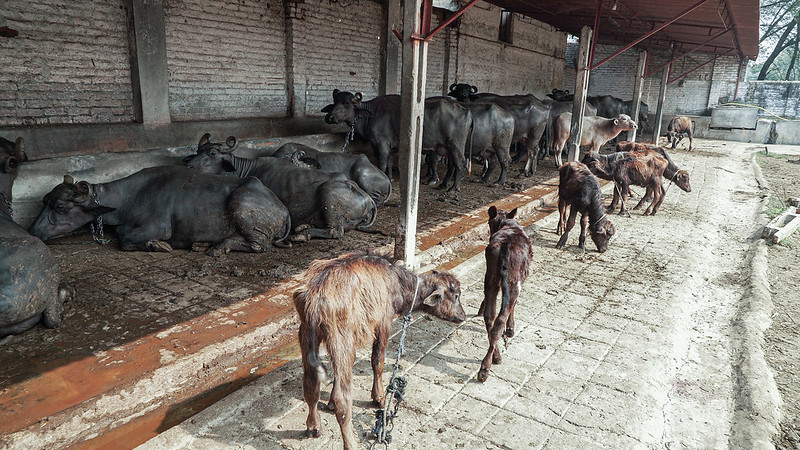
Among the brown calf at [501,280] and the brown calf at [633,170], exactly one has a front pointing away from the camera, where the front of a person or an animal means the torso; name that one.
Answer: the brown calf at [501,280]

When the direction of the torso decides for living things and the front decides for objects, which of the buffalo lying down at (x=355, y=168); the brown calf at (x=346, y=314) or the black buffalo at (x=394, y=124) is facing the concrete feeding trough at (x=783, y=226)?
the brown calf

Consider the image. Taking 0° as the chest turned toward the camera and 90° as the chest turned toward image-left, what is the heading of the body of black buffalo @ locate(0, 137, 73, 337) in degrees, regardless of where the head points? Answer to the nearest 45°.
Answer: approximately 135°

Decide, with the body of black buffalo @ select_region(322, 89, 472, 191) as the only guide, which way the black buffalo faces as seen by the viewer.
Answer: to the viewer's left

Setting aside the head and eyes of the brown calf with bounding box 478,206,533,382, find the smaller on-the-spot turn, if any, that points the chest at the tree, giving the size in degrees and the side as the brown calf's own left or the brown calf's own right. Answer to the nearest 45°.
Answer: approximately 45° to the brown calf's own right

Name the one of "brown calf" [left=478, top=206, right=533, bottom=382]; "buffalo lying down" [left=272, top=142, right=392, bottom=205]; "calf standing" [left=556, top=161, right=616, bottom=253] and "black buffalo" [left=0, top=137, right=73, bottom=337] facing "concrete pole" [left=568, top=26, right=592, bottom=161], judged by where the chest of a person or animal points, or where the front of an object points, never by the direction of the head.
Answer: the brown calf

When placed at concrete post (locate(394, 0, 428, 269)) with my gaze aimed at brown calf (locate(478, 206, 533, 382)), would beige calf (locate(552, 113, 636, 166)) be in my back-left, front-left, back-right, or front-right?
back-left

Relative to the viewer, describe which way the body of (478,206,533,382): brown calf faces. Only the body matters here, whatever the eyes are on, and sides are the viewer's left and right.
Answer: facing away from the viewer

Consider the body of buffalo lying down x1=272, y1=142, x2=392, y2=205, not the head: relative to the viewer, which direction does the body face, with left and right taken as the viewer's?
facing away from the viewer and to the left of the viewer

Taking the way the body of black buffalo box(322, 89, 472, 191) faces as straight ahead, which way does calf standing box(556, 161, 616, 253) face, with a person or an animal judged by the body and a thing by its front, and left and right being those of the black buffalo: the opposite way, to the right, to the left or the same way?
to the left

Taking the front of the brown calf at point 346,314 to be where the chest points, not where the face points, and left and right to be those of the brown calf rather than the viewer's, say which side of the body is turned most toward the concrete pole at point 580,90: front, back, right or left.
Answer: front

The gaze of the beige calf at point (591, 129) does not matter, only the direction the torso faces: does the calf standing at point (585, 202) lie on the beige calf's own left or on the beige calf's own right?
on the beige calf's own right

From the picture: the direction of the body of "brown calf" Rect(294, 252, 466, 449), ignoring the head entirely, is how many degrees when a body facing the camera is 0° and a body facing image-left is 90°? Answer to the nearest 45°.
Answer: approximately 225°

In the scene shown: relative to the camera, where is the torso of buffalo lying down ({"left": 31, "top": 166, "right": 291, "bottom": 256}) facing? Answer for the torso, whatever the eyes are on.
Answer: to the viewer's left

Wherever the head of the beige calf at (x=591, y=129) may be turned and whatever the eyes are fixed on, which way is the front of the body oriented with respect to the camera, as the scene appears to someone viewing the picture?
to the viewer's right

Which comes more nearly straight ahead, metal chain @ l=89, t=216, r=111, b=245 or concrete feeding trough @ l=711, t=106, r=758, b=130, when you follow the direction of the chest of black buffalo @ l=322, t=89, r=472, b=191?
the metal chain

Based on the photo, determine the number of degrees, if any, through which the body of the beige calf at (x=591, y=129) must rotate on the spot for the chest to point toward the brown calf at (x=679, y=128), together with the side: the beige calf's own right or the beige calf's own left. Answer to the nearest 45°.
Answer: approximately 90° to the beige calf's own left

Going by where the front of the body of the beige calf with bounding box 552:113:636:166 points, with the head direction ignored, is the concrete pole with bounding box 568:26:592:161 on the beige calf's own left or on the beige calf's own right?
on the beige calf's own right

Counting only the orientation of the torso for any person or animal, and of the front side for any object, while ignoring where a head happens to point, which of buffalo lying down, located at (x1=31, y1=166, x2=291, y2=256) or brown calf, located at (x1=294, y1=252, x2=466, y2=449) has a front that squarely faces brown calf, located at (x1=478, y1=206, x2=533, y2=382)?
brown calf, located at (x1=294, y1=252, x2=466, y2=449)
